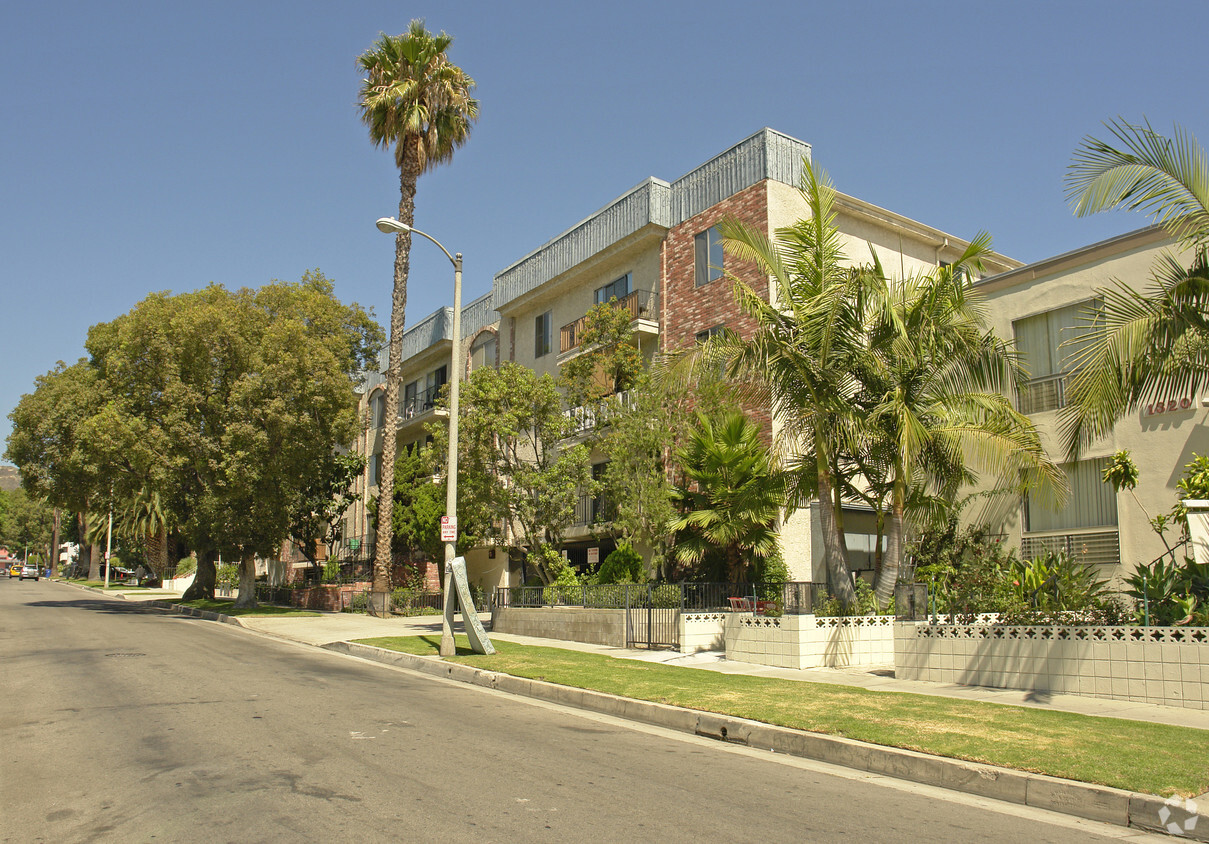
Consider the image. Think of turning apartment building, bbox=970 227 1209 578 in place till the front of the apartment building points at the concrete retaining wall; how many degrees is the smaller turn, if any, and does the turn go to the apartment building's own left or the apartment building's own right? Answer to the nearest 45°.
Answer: approximately 45° to the apartment building's own right

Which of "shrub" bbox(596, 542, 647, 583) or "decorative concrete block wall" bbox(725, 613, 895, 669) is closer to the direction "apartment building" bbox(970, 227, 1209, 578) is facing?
the decorative concrete block wall

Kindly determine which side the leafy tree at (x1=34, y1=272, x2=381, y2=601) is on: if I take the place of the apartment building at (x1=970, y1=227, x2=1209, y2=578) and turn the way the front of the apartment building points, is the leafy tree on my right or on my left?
on my right

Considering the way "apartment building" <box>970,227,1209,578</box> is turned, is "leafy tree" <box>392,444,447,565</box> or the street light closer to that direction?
the street light

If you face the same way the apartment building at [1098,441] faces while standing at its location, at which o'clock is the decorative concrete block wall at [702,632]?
The decorative concrete block wall is roughly at 1 o'clock from the apartment building.

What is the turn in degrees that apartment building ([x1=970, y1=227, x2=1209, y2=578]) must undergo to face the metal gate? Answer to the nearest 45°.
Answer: approximately 45° to its right

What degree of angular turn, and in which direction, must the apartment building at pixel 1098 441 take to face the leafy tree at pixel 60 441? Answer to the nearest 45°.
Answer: approximately 45° to its right

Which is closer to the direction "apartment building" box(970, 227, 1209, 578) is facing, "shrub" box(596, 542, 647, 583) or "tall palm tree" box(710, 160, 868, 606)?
the tall palm tree

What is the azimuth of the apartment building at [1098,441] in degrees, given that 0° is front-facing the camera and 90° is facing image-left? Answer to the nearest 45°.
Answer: approximately 45°
